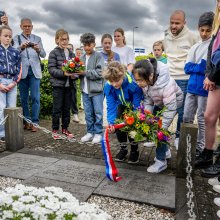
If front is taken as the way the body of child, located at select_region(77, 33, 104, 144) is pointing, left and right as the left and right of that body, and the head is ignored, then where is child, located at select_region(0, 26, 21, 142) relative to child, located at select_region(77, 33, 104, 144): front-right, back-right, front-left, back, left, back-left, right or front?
front-right

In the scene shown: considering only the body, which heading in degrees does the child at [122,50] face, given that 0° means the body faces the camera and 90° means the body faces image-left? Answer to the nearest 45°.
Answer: approximately 45°

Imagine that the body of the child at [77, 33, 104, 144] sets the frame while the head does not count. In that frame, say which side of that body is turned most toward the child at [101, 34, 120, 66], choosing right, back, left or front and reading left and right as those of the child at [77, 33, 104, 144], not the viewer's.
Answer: back

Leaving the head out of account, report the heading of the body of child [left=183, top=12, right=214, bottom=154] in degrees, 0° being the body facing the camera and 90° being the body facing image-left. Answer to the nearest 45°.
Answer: approximately 45°

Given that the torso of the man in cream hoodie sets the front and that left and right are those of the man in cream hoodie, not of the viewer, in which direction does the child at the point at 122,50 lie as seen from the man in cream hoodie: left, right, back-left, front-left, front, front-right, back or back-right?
right
